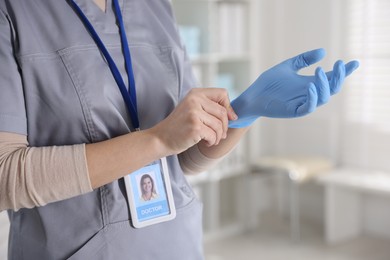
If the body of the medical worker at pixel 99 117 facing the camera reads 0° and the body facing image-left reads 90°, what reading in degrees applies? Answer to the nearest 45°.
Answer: approximately 315°
